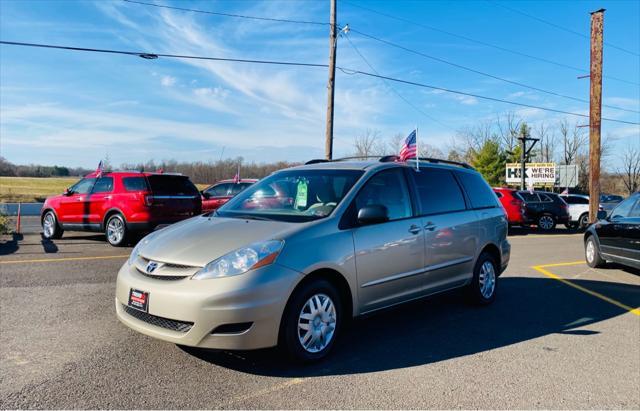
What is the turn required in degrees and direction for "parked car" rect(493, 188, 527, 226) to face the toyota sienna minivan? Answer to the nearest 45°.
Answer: approximately 135° to its left

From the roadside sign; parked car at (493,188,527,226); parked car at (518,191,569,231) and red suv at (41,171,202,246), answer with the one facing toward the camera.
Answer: the roadside sign

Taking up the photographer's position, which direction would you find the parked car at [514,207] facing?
facing away from the viewer and to the left of the viewer

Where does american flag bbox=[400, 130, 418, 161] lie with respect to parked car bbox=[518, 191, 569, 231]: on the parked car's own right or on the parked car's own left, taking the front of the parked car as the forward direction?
on the parked car's own left

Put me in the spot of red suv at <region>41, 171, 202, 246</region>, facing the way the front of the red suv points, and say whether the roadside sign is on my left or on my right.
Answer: on my right

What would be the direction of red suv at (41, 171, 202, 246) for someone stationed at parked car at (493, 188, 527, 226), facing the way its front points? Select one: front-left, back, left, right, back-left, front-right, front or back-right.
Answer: left

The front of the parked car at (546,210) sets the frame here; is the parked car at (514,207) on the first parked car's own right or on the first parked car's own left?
on the first parked car's own left

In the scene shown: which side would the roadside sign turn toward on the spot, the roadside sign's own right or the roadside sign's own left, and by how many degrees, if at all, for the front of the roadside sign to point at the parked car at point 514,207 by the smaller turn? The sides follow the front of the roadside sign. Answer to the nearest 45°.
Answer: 0° — it already faces it

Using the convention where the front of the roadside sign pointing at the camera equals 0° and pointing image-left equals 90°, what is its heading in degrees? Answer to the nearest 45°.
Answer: approximately 0°

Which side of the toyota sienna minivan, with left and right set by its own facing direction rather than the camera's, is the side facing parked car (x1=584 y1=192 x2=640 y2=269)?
back
